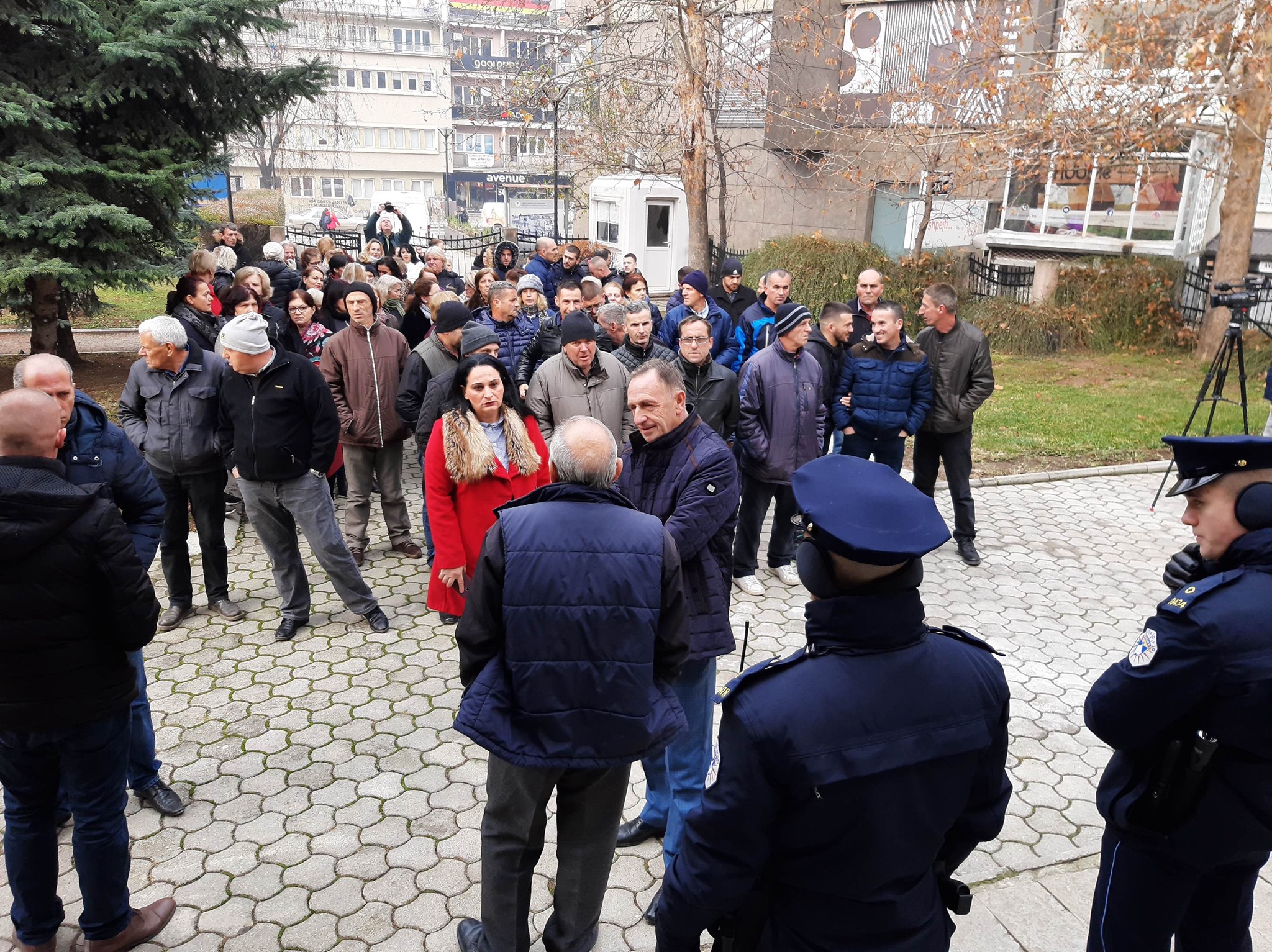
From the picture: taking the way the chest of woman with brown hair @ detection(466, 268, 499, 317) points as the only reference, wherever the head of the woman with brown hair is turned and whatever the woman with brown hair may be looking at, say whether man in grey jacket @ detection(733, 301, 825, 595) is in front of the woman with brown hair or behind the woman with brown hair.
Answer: in front

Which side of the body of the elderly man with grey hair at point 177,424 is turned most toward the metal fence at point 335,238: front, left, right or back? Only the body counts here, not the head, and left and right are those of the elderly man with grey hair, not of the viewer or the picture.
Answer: back

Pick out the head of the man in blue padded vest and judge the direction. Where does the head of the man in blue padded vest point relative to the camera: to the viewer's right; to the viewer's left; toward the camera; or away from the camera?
away from the camera

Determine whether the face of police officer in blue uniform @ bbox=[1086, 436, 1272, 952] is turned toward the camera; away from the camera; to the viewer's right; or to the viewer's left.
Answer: to the viewer's left

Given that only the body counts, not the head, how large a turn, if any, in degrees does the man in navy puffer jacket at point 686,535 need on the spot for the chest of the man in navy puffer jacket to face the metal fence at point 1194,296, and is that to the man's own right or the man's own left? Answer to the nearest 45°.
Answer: approximately 180°

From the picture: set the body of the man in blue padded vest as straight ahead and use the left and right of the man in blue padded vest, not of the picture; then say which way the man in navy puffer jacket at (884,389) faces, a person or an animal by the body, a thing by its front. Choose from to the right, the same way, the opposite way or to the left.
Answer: the opposite way

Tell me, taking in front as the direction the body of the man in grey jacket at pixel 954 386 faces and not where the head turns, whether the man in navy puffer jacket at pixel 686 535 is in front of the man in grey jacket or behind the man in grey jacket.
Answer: in front

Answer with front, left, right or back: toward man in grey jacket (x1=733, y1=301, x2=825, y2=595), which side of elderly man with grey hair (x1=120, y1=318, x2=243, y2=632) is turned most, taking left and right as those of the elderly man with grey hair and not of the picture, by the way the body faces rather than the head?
left

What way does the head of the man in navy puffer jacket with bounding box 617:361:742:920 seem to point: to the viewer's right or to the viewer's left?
to the viewer's left

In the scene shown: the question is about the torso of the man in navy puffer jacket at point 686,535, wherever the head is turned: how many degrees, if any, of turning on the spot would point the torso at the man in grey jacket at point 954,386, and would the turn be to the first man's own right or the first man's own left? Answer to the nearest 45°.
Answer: approximately 180°

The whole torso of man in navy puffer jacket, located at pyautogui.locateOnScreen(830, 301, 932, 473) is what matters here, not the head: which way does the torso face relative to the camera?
toward the camera

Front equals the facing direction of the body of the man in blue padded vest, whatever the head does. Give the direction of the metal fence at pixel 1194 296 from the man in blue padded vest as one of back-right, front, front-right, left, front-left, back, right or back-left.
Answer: front-right

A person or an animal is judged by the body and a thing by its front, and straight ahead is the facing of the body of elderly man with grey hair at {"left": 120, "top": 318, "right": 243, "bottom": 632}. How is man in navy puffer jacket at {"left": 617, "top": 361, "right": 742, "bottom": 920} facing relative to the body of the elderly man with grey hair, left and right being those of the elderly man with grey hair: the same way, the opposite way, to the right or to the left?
to the right

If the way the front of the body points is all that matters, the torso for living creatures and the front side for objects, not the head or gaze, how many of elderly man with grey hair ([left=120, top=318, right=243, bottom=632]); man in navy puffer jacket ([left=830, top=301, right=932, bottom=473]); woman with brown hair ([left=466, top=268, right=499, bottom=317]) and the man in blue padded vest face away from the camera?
1

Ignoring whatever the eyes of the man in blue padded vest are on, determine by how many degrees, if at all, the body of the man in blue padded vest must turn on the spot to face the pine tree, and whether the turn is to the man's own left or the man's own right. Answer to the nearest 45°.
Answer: approximately 45° to the man's own left
